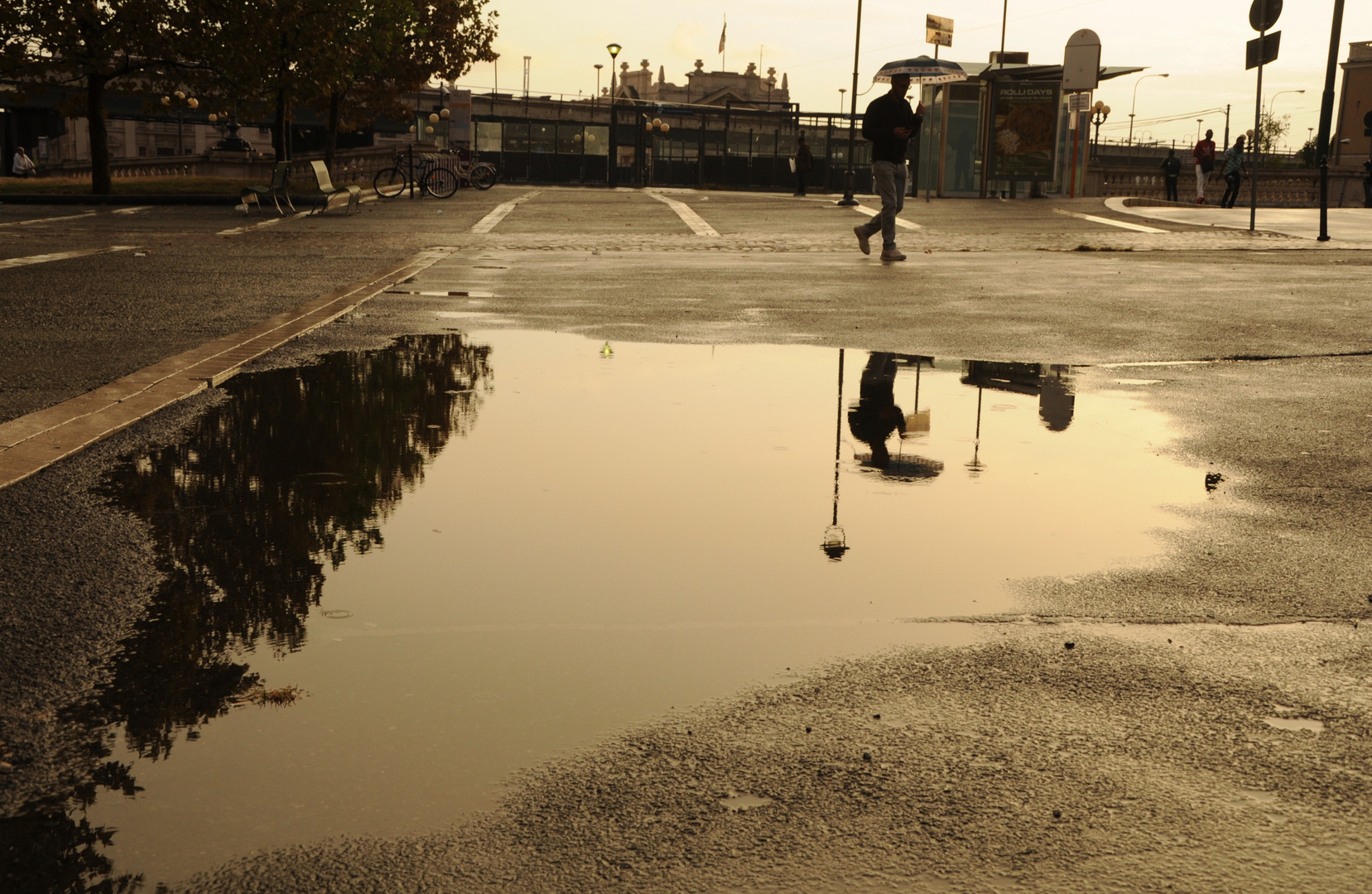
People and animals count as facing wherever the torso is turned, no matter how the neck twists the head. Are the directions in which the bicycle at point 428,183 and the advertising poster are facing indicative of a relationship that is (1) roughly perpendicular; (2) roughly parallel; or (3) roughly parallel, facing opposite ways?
roughly perpendicular

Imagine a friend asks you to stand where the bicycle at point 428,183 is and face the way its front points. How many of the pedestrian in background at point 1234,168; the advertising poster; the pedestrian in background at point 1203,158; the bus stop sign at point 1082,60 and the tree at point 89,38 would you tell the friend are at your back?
4

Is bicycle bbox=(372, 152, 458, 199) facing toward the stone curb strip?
no

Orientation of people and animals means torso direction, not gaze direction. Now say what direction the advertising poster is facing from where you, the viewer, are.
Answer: facing the viewer

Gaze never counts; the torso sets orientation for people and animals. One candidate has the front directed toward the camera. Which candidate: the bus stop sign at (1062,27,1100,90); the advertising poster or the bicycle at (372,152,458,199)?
the advertising poster

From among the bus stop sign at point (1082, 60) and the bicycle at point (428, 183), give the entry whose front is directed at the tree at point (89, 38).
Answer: the bicycle

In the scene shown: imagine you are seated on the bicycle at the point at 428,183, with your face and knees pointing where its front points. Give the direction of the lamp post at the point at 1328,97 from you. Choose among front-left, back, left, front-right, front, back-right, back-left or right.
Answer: back-left

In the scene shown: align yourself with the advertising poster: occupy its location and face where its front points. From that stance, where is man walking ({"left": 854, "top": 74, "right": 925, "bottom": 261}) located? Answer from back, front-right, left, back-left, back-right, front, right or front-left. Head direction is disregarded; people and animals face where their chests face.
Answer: front

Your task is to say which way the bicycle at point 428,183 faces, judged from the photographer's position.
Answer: facing to the left of the viewer

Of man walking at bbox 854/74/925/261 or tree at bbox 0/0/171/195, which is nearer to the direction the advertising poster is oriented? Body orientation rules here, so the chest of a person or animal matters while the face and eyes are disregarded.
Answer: the man walking
